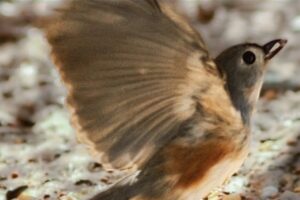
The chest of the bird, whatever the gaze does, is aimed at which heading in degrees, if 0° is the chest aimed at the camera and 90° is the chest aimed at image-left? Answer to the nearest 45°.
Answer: approximately 270°
